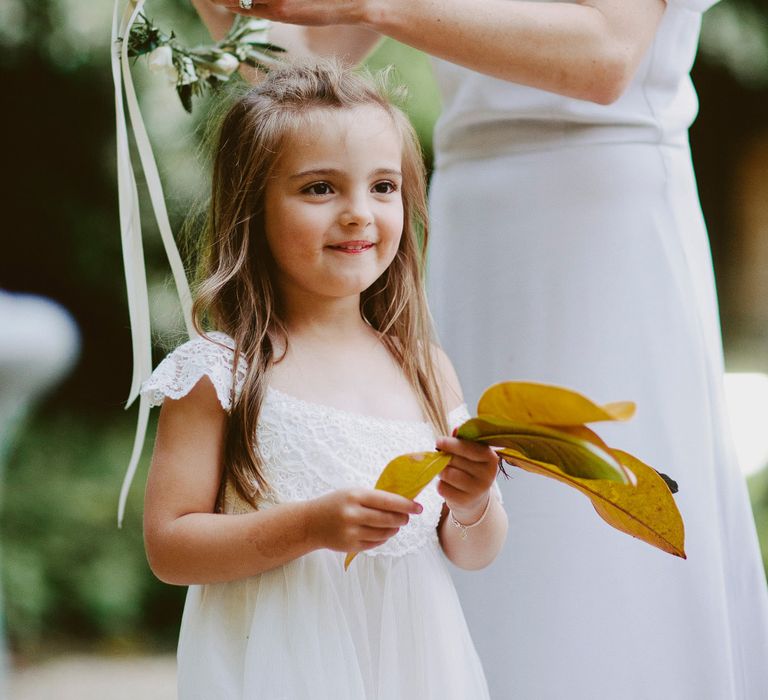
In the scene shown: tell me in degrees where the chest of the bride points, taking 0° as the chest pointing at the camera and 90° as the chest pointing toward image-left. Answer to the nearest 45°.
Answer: approximately 45°

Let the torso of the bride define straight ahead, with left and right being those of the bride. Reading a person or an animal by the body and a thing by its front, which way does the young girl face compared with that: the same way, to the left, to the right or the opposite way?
to the left

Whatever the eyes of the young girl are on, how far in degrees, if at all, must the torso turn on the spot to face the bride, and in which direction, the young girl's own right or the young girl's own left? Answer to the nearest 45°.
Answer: approximately 90° to the young girl's own left

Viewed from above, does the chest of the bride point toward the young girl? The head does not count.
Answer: yes
